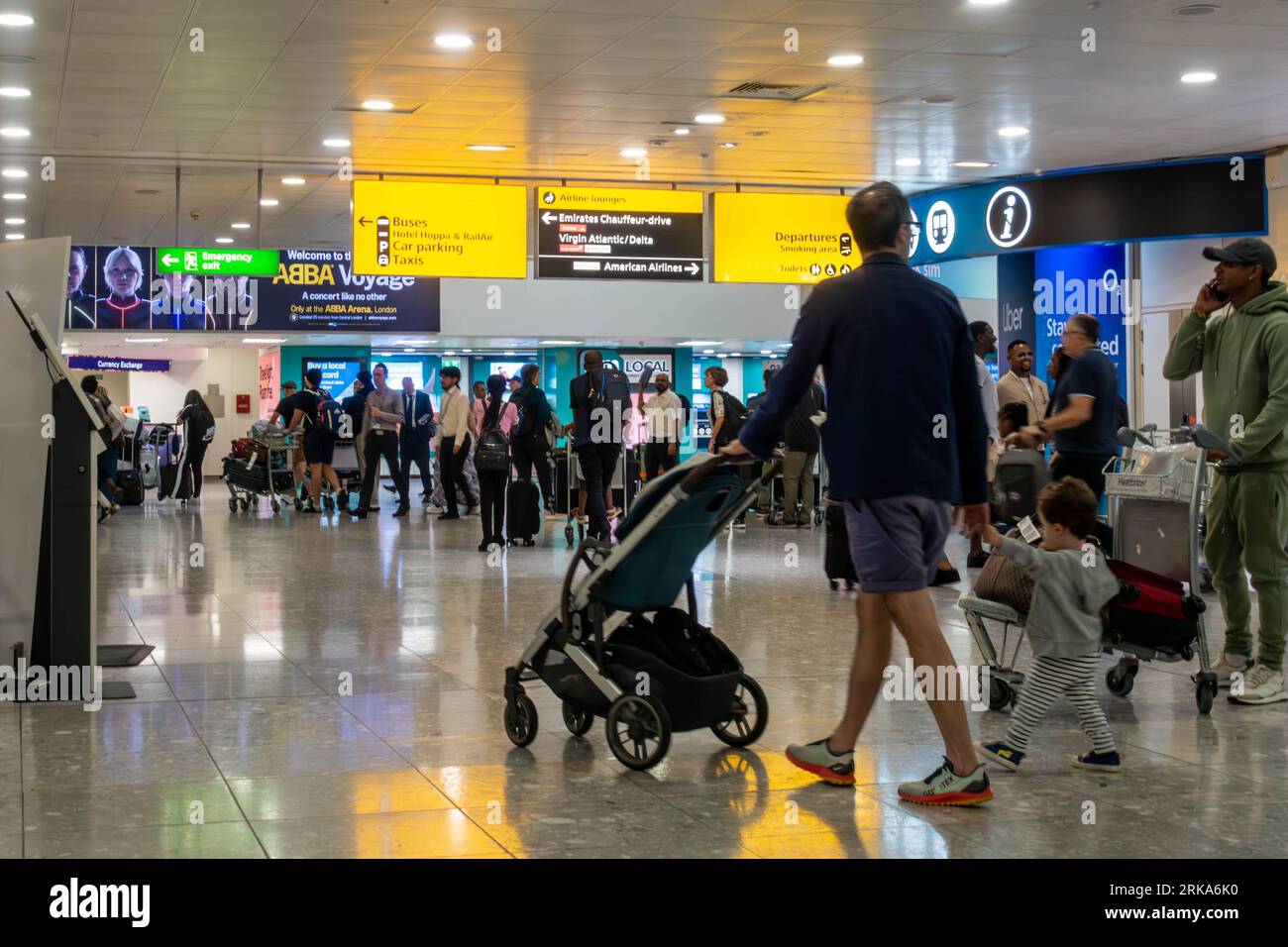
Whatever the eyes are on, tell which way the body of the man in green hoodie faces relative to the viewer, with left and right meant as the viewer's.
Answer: facing the viewer and to the left of the viewer

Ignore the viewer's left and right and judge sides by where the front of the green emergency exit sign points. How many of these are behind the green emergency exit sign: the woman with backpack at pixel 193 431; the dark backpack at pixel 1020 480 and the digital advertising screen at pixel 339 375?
2

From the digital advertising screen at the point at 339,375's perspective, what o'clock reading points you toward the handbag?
The handbag is roughly at 12 o'clock from the digital advertising screen.

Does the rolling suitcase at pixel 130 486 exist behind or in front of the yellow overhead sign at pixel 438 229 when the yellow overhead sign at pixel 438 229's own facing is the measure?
behind

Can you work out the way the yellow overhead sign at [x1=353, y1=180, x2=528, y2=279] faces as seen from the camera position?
facing the viewer

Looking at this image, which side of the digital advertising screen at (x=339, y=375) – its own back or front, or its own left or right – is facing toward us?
front

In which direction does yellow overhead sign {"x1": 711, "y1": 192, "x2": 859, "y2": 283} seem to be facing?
toward the camera

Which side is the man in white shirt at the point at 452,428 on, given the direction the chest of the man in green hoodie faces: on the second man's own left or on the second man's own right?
on the second man's own right

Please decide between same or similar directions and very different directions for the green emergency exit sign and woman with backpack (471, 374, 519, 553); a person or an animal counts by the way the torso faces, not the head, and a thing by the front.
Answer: very different directions

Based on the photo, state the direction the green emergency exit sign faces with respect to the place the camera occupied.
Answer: facing the viewer

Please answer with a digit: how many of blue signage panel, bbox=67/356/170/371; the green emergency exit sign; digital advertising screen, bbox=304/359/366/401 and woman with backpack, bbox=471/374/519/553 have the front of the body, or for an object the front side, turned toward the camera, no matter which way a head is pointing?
3

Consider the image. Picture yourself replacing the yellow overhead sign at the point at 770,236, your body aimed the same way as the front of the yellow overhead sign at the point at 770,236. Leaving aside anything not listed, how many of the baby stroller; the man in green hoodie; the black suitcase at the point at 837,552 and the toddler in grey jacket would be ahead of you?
4

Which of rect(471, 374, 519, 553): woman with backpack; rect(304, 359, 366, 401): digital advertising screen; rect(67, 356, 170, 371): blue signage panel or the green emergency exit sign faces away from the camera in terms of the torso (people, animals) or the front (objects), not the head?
the woman with backpack

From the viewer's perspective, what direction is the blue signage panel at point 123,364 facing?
toward the camera
